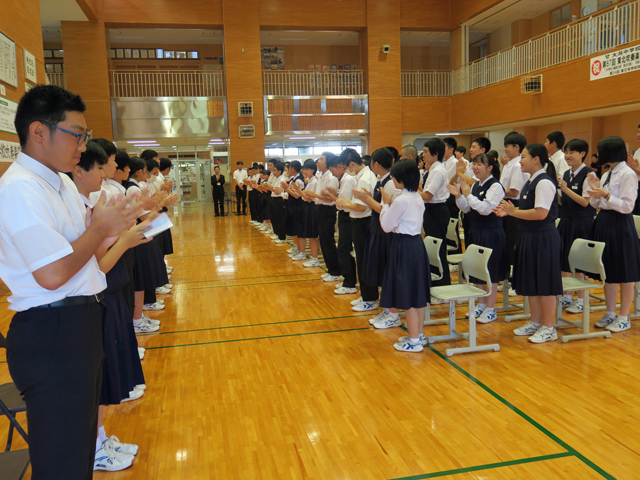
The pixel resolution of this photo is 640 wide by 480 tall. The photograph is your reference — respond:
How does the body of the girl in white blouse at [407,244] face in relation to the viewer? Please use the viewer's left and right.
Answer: facing to the left of the viewer

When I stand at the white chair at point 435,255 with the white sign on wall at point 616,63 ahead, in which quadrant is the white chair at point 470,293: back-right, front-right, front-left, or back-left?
back-right

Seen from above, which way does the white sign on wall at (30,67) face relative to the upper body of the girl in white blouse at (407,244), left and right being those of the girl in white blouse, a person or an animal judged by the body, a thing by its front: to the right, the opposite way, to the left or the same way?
the opposite way

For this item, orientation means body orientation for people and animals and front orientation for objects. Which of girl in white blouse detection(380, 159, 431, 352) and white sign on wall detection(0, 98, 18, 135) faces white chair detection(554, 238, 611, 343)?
the white sign on wall

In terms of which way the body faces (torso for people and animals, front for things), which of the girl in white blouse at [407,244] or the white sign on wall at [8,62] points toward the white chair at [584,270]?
the white sign on wall

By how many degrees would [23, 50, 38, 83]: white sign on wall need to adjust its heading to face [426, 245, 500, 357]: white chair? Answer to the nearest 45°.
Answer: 0° — it already faces it

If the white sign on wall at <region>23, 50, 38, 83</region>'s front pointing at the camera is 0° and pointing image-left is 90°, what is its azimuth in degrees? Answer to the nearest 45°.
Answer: approximately 315°

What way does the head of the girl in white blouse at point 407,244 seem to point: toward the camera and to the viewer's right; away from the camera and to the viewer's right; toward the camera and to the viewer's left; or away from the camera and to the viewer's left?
away from the camera and to the viewer's left

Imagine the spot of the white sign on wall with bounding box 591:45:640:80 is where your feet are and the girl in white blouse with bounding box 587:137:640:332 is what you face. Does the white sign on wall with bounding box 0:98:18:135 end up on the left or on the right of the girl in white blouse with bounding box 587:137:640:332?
right
